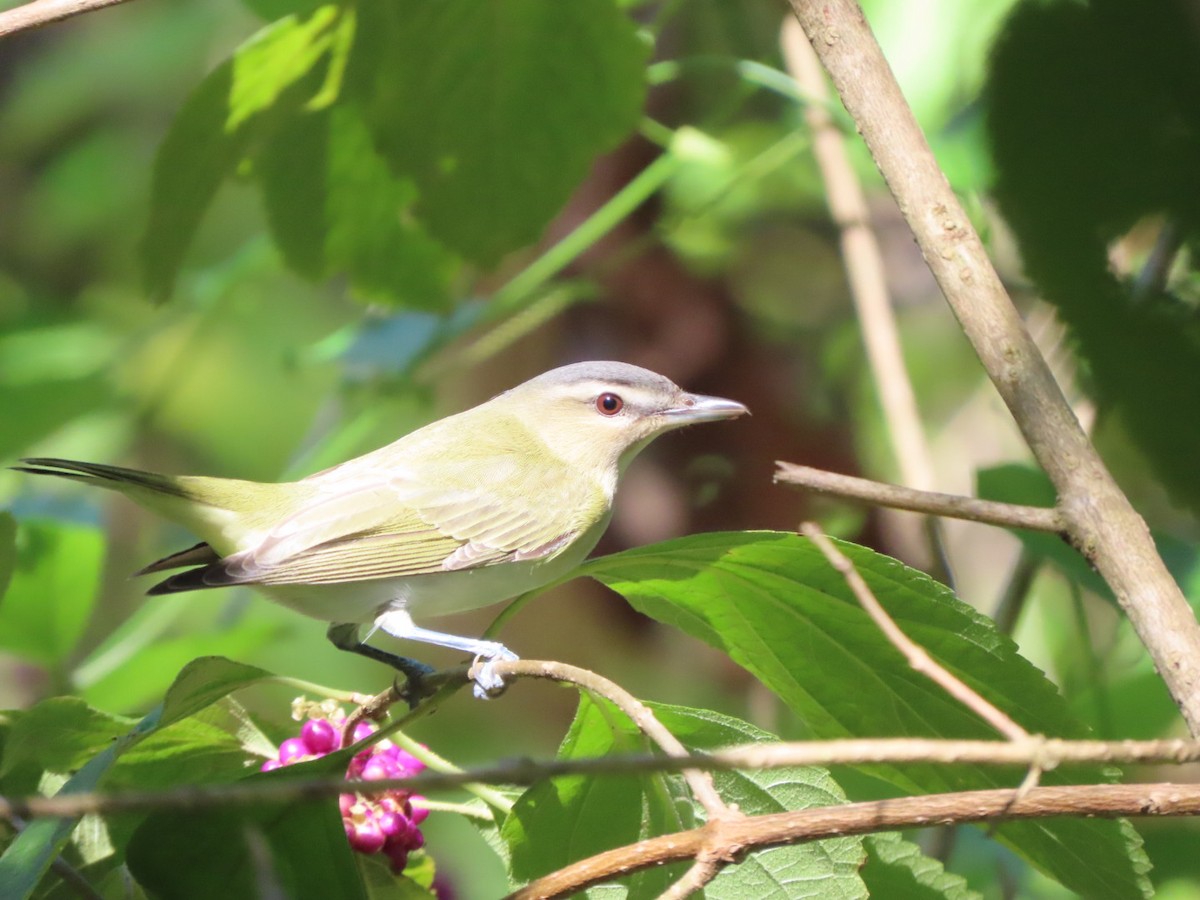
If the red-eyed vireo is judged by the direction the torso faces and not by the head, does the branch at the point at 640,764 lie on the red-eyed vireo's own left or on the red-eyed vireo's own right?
on the red-eyed vireo's own right

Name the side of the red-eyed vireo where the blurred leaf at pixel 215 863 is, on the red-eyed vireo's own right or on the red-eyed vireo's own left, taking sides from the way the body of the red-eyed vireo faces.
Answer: on the red-eyed vireo's own right

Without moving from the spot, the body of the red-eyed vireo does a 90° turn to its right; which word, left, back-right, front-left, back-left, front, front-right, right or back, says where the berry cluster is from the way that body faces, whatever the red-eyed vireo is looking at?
front

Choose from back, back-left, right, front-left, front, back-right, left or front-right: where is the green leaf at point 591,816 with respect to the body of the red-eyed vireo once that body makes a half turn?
back

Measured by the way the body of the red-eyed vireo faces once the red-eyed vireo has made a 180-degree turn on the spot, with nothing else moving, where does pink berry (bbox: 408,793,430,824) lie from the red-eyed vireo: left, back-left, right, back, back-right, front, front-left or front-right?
left

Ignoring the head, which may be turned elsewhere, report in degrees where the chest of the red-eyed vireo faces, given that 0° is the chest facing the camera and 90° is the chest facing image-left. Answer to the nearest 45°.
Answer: approximately 270°

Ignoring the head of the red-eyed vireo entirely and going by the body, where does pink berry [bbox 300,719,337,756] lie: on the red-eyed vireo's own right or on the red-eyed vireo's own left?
on the red-eyed vireo's own right
